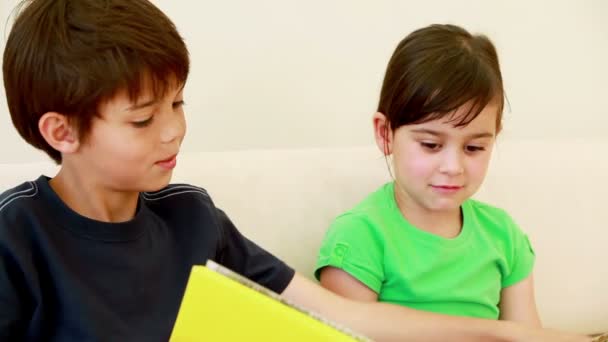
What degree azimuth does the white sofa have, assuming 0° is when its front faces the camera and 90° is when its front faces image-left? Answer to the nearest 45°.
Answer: approximately 0°

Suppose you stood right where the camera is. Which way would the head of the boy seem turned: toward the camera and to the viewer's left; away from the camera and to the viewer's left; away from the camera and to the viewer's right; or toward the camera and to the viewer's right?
toward the camera and to the viewer's right

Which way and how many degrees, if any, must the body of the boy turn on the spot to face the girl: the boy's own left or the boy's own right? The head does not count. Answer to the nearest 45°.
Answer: approximately 90° to the boy's own left

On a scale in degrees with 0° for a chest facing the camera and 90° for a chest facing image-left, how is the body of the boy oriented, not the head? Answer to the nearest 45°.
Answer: approximately 315°
